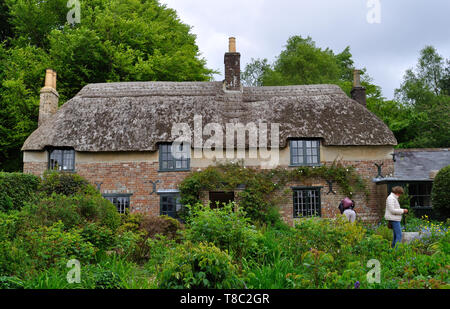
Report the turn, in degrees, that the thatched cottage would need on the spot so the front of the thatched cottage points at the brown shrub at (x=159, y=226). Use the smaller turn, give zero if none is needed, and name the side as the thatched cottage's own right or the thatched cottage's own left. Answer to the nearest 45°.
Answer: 0° — it already faces it

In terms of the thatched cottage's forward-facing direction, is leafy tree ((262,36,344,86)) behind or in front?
behind

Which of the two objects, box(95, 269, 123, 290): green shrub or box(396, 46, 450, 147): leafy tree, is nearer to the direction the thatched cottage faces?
the green shrub

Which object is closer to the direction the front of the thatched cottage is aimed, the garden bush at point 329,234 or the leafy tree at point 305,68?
the garden bush

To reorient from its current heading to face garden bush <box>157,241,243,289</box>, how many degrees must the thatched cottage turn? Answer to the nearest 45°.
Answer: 0° — it already faces it

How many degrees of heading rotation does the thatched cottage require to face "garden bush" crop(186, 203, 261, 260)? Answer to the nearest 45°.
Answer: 0° — it already faces it

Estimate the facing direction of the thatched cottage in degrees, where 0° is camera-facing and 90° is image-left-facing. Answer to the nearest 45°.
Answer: approximately 0°

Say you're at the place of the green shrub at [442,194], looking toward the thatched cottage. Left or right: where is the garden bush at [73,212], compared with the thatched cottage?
left

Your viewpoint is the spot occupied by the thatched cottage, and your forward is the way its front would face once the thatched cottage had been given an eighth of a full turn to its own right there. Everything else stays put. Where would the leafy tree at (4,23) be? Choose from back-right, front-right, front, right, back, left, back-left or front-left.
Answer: right

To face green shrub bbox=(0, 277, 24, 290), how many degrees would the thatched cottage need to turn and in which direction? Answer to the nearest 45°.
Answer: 0° — it already faces it

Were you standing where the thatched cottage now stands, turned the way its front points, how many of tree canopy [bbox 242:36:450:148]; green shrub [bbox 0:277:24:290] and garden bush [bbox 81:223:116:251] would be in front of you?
2

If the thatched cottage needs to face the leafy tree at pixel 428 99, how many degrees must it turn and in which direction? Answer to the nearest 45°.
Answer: approximately 135° to its left
